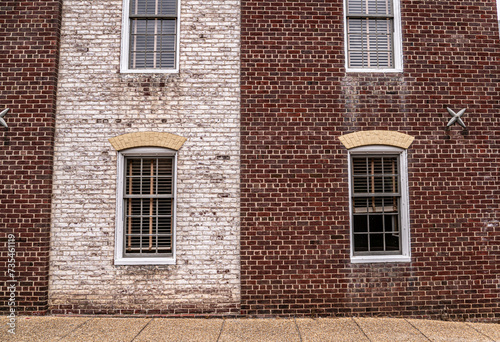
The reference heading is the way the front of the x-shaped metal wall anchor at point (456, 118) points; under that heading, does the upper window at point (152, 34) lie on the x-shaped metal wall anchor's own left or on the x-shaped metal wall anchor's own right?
on the x-shaped metal wall anchor's own right

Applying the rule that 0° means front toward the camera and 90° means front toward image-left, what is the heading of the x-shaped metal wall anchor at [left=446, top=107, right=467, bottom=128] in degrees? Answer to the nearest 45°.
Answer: approximately 0°
